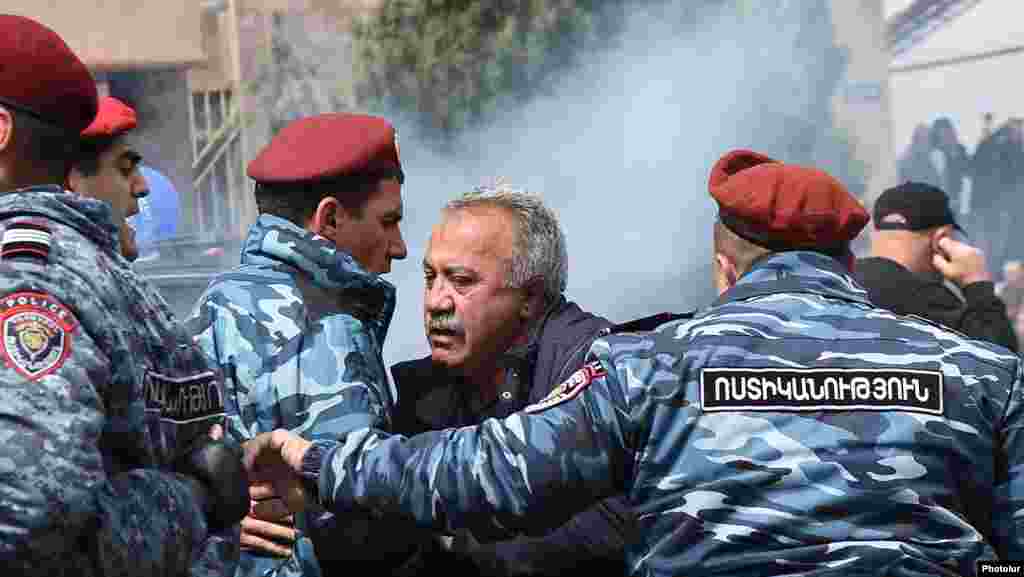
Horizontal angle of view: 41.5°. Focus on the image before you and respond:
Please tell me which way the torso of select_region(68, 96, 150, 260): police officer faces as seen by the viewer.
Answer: to the viewer's right

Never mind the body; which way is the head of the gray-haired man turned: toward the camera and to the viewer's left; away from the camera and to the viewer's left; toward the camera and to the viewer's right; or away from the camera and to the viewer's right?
toward the camera and to the viewer's left

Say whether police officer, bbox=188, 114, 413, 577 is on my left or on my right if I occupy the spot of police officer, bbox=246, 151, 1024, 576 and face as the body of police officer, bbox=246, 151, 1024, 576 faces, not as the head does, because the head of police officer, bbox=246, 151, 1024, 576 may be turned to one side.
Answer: on my left

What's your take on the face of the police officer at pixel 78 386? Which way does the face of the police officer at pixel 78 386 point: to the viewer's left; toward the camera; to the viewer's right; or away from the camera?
to the viewer's right

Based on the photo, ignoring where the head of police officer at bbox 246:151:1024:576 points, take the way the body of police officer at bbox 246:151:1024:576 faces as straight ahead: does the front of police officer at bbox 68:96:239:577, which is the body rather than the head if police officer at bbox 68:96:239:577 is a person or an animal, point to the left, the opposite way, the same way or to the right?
to the right

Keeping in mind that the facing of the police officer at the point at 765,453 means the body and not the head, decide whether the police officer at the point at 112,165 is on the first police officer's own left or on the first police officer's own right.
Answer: on the first police officer's own left

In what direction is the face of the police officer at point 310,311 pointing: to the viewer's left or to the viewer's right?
to the viewer's right

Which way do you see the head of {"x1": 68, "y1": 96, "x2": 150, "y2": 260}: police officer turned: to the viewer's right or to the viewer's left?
to the viewer's right

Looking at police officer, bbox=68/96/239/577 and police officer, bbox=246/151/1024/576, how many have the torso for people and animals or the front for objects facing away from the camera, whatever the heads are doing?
1

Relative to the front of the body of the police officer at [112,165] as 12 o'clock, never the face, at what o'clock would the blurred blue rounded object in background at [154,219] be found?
The blurred blue rounded object in background is roughly at 9 o'clock from the police officer.

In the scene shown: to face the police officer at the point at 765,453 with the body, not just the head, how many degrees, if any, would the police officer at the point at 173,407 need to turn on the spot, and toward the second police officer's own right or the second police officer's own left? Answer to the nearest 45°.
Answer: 0° — they already face them

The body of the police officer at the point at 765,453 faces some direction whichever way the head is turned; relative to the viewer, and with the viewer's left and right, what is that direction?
facing away from the viewer

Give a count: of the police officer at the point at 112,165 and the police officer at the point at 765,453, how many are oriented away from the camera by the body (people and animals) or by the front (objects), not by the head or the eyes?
1

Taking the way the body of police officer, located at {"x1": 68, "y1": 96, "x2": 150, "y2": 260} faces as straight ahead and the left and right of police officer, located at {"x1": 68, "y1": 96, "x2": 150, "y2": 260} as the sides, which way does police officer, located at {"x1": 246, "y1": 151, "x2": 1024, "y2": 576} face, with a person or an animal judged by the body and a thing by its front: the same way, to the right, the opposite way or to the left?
to the left

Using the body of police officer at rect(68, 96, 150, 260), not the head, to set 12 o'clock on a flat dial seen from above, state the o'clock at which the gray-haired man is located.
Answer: The gray-haired man is roughly at 1 o'clock from the police officer.
